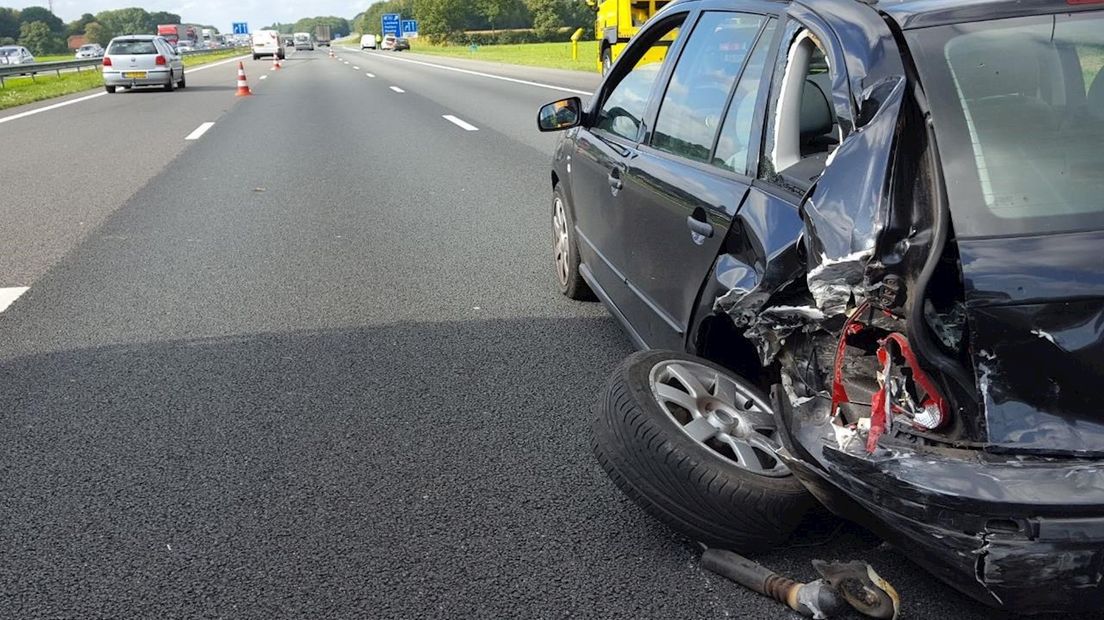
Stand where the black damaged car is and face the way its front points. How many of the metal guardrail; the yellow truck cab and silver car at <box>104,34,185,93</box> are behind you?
0

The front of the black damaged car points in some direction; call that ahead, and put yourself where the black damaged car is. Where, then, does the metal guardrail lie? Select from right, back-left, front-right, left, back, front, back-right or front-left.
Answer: front

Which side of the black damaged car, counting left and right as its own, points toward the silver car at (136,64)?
front

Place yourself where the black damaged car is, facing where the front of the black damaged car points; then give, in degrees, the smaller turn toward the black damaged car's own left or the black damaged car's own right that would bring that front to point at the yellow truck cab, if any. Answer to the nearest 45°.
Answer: approximately 45° to the black damaged car's own right

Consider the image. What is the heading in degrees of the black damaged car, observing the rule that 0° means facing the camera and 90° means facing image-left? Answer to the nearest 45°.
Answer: approximately 135°
